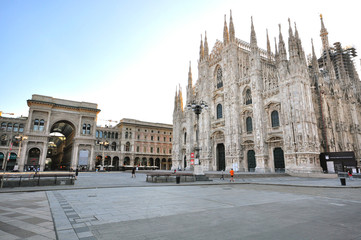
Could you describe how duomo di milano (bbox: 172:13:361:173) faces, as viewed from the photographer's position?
facing the viewer and to the left of the viewer
